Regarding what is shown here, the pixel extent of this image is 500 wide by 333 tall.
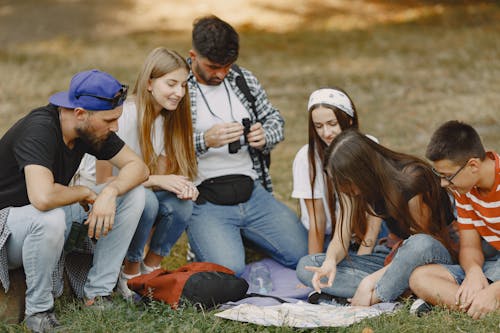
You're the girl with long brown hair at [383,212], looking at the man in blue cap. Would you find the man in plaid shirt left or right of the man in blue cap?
right

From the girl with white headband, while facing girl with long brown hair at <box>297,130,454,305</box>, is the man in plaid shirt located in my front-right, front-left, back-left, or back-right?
back-right

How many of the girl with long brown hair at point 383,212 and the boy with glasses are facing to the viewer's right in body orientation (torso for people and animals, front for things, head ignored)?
0

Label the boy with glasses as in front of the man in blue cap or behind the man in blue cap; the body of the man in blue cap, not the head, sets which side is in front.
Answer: in front

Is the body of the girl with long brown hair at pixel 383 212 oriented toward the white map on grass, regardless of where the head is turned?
yes

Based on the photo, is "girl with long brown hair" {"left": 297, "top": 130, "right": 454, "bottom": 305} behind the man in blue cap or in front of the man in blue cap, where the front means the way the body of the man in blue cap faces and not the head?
in front

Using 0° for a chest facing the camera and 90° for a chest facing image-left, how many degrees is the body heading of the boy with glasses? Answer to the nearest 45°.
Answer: approximately 45°

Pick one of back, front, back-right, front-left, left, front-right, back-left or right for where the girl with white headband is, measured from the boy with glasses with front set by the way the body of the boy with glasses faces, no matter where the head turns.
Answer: right

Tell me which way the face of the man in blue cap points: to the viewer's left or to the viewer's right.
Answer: to the viewer's right

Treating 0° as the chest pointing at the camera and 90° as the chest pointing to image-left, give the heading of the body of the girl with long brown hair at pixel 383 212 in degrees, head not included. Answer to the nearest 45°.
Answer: approximately 45°

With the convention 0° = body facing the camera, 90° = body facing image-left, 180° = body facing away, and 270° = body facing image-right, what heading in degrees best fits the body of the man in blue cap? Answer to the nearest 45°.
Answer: approximately 315°
